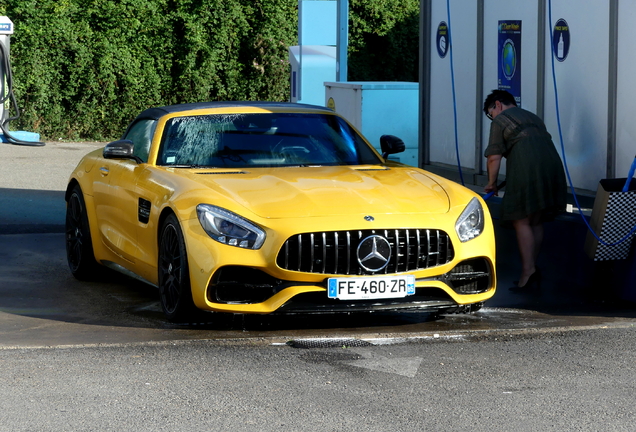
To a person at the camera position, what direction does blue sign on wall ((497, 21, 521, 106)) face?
facing the viewer and to the left of the viewer

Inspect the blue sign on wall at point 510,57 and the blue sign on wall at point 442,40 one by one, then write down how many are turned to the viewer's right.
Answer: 0

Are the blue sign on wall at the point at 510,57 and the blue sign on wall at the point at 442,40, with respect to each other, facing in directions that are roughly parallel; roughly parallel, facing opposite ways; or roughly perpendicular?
roughly parallel

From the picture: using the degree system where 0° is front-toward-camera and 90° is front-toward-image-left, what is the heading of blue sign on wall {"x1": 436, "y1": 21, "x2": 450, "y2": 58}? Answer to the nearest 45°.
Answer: approximately 45°

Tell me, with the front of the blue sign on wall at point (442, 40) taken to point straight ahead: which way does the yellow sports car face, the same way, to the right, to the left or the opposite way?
to the left

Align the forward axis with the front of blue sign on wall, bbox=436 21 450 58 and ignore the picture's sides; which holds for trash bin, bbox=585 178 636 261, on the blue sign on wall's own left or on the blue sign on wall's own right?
on the blue sign on wall's own left

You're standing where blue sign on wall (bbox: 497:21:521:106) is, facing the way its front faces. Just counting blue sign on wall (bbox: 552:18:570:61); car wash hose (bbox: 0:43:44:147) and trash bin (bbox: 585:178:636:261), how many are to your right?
1

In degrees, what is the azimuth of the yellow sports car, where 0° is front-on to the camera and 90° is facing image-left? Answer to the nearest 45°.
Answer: approximately 315°

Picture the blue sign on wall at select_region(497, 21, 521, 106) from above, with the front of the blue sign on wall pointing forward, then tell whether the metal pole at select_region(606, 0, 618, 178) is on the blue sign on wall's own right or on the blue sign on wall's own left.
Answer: on the blue sign on wall's own left

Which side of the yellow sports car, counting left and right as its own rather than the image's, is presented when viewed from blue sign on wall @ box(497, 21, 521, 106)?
left

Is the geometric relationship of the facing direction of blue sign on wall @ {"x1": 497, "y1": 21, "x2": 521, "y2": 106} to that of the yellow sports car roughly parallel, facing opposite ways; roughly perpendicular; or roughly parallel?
roughly perpendicular

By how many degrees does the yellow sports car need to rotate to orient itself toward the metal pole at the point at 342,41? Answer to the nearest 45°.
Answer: approximately 135° to its left

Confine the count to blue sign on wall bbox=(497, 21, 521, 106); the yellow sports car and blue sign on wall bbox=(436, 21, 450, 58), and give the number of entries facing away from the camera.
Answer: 0
